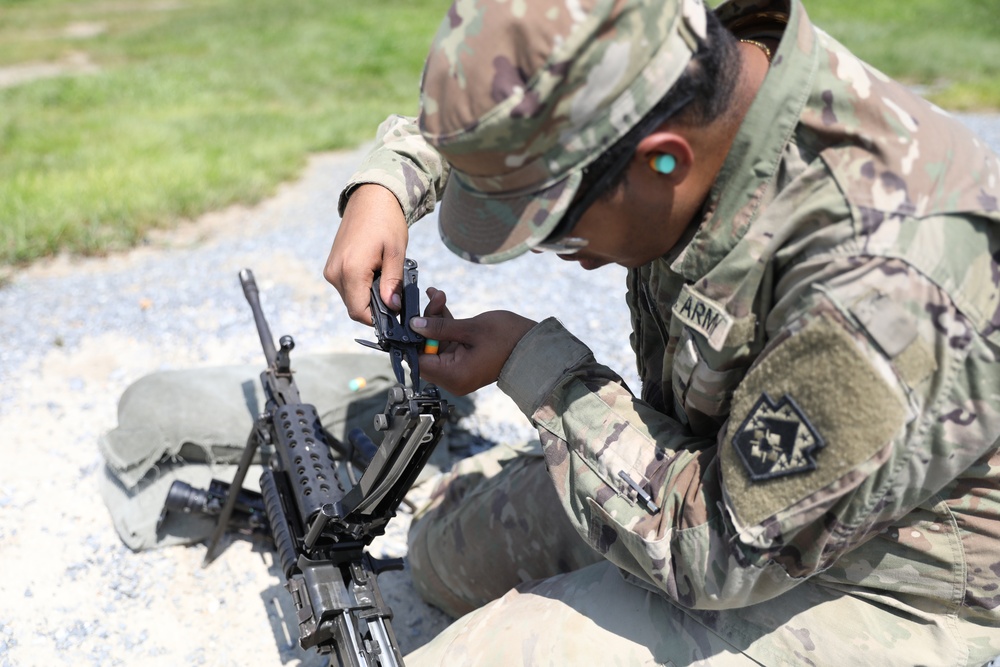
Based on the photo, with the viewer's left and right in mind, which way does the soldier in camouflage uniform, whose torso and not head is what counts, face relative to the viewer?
facing to the left of the viewer

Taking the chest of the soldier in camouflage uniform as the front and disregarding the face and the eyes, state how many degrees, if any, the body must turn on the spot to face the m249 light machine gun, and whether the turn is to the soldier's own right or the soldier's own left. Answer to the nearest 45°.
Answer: approximately 45° to the soldier's own right

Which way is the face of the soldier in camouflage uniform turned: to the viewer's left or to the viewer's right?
to the viewer's left
